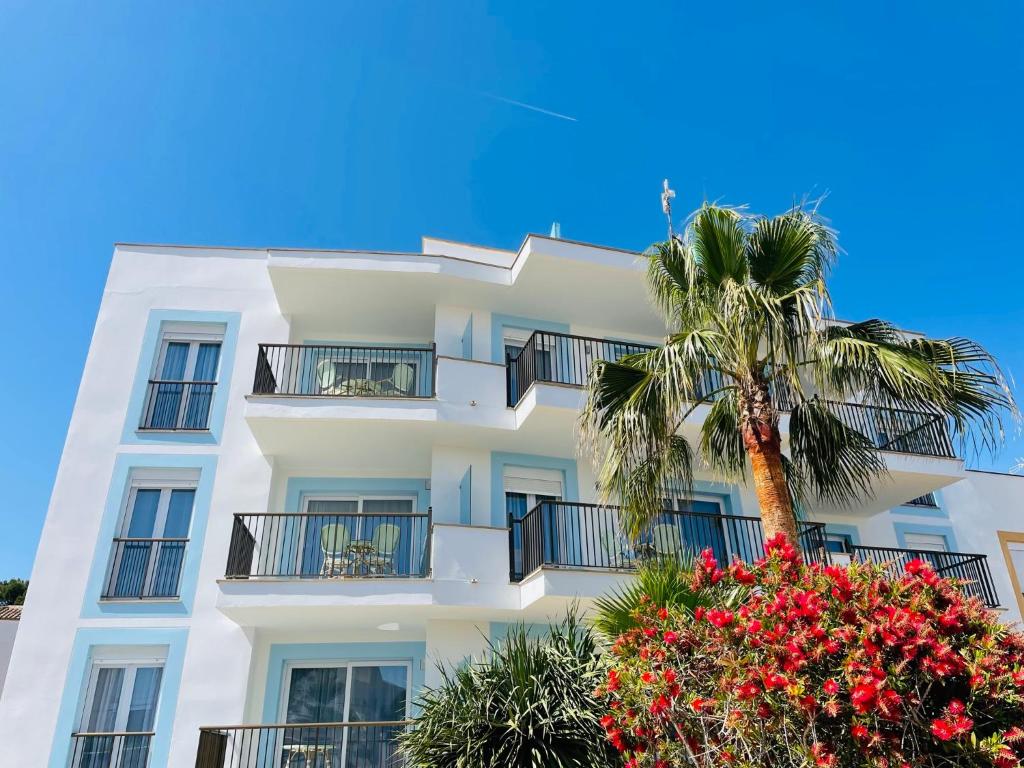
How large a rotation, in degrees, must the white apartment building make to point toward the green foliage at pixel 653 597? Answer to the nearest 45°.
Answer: approximately 45° to its left

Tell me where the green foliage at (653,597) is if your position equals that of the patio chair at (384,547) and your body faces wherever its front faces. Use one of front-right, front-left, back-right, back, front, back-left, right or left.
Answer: left

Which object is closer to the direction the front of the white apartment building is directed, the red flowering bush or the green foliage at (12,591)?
the red flowering bush

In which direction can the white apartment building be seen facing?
toward the camera

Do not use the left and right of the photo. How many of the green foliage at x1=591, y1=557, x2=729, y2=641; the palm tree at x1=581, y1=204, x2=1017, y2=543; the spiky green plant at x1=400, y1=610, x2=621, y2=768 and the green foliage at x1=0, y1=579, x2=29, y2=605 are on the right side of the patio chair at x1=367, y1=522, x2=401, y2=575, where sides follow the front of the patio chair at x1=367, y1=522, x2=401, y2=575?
1

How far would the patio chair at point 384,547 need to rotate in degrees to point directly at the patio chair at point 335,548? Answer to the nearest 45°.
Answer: approximately 45° to its right

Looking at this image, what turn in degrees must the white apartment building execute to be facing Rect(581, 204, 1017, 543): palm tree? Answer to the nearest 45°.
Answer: approximately 45° to its left

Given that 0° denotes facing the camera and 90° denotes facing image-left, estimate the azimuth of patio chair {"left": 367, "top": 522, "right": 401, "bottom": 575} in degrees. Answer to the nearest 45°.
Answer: approximately 45°

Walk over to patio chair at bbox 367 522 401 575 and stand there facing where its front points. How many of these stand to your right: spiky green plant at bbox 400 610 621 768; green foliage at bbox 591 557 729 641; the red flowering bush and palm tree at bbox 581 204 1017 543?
0

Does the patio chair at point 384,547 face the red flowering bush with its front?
no

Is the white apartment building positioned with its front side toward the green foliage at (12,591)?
no
